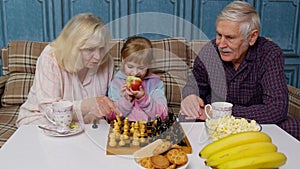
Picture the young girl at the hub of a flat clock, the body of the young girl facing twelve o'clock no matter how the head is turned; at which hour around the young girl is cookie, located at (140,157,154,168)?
The cookie is roughly at 12 o'clock from the young girl.

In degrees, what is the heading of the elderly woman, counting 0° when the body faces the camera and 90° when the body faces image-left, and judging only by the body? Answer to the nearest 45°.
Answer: approximately 315°

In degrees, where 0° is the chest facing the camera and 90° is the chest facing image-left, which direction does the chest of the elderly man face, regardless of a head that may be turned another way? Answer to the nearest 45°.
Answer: approximately 45°
